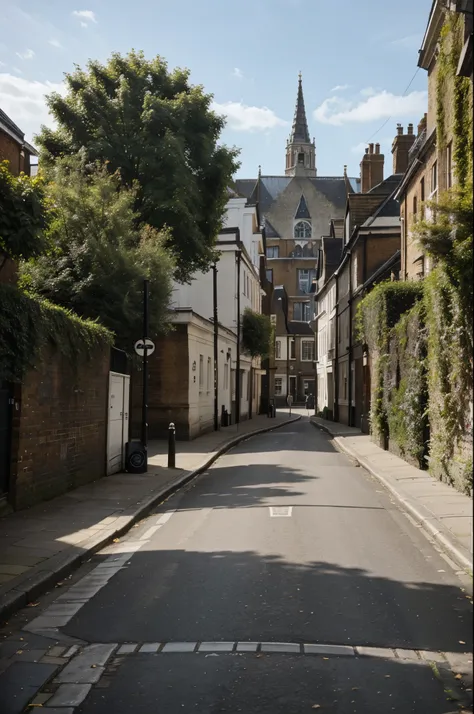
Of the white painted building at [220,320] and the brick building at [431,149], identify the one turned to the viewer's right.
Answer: the white painted building

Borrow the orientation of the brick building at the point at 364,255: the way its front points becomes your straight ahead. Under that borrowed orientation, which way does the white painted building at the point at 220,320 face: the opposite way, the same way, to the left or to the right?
the opposite way

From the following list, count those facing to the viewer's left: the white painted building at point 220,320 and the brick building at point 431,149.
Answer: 1

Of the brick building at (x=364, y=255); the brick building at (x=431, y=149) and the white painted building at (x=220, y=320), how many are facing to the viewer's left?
2

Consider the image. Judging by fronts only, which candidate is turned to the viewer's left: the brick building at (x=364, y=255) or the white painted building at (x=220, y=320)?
the brick building

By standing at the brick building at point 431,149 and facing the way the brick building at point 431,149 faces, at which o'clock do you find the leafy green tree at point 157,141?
The leafy green tree is roughly at 1 o'clock from the brick building.

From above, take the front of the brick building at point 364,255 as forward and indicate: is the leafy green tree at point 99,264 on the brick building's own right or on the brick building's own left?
on the brick building's own left

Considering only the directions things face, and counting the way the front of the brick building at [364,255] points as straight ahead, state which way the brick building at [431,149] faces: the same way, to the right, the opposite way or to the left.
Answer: the same way

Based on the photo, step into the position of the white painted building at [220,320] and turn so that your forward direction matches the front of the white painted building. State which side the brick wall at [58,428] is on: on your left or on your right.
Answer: on your right

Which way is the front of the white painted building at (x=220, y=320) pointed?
to the viewer's right

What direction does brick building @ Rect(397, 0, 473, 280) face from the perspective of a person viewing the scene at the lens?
facing to the left of the viewer

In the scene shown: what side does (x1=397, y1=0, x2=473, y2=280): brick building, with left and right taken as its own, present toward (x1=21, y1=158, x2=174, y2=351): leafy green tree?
front

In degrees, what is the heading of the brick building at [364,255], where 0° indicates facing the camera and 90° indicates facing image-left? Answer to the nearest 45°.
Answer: approximately 90°
